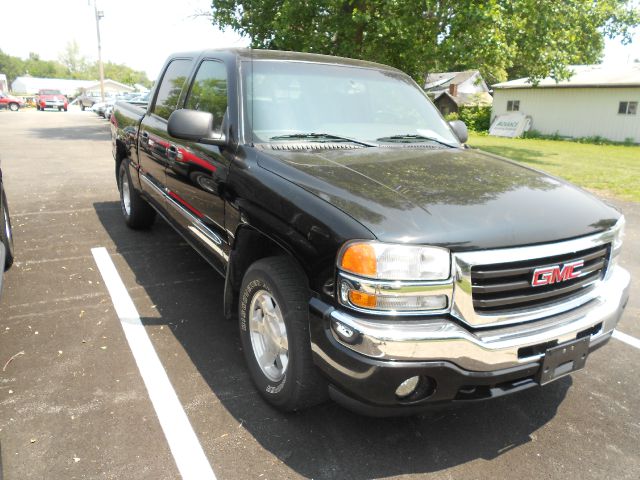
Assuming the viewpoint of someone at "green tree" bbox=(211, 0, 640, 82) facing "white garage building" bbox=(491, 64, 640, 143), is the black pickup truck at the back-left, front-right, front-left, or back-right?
back-right

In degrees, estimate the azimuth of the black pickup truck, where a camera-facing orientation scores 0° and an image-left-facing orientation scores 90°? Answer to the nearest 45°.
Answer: approximately 315°

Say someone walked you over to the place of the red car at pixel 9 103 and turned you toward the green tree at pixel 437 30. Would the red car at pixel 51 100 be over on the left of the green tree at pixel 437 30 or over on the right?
left

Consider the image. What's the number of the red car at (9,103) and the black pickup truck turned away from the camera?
0

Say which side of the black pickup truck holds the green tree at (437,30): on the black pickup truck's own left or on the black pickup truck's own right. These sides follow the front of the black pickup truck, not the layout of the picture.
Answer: on the black pickup truck's own left
